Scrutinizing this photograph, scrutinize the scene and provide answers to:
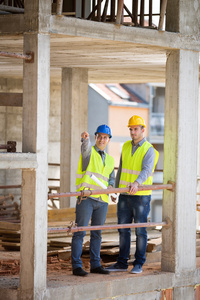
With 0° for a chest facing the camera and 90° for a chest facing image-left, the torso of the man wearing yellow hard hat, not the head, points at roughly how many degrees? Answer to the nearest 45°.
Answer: approximately 45°

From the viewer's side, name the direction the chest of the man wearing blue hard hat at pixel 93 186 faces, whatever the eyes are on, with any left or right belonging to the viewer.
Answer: facing the viewer and to the right of the viewer

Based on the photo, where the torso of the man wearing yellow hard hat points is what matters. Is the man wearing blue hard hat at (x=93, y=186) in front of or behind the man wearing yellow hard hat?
in front

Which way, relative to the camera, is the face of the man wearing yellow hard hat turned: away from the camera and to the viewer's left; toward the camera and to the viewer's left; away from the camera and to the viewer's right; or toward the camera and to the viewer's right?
toward the camera and to the viewer's left

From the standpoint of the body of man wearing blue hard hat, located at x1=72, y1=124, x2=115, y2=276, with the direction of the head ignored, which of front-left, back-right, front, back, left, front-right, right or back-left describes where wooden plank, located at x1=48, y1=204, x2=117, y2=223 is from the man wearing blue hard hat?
back-left

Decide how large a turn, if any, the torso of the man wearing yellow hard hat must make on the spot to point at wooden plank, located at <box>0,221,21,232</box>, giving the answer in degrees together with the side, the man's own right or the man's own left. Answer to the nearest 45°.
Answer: approximately 90° to the man's own right

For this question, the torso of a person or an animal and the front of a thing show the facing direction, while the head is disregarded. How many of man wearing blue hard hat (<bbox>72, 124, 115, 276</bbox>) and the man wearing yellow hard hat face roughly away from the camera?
0
